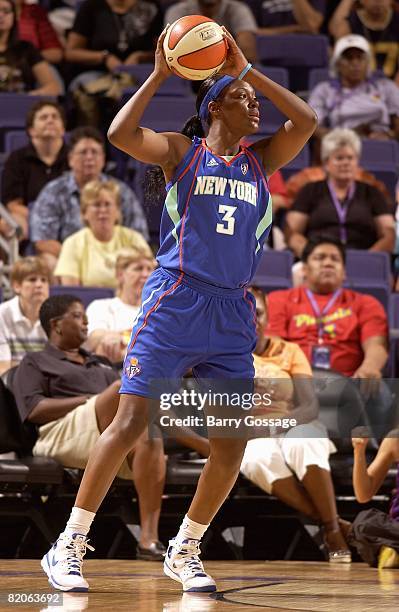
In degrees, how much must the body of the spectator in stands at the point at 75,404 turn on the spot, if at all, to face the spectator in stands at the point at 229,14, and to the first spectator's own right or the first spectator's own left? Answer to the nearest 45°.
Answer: approximately 135° to the first spectator's own left

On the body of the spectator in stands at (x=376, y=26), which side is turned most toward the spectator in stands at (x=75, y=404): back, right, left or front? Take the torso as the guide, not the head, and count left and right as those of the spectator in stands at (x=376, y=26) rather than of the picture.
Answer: front

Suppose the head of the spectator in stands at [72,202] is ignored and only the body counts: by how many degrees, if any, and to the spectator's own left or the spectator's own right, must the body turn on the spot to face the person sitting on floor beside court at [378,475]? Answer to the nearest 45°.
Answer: approximately 45° to the spectator's own left

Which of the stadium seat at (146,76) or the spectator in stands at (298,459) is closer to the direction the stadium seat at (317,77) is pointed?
the spectator in stands

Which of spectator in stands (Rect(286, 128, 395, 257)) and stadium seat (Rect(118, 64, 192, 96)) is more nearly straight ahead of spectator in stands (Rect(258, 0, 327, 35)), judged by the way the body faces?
the spectator in stands

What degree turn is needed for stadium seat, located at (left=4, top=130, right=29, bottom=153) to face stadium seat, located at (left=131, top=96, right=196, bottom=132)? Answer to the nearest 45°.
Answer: approximately 90° to its left

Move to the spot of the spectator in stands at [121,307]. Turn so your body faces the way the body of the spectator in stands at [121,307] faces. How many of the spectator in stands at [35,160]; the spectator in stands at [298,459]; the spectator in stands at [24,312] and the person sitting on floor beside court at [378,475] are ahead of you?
2

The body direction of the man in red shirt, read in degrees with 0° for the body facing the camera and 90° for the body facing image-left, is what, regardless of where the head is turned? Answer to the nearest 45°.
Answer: approximately 0°

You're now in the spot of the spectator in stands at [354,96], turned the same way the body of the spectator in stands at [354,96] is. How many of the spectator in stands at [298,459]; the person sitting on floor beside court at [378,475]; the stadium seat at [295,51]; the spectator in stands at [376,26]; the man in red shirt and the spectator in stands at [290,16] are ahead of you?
3

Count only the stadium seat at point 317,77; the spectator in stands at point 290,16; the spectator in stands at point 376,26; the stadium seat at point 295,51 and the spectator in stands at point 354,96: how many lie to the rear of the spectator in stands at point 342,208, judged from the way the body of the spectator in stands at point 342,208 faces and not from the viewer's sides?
5

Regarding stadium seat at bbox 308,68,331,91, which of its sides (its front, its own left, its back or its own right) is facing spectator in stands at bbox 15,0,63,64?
right

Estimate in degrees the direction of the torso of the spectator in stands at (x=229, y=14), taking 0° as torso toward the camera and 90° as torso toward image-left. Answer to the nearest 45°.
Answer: approximately 0°
